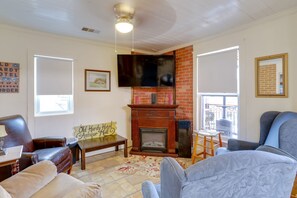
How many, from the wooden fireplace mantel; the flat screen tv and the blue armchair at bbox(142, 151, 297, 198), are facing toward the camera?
2

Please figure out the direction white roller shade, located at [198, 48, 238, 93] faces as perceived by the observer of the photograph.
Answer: facing the viewer and to the left of the viewer

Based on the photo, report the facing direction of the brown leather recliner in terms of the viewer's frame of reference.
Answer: facing the viewer and to the right of the viewer

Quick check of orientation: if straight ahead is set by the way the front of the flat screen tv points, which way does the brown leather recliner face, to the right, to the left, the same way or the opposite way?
to the left

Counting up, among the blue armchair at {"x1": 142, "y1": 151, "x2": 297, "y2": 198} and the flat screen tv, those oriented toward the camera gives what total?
1

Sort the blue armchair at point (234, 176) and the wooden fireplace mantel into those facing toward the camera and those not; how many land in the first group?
1

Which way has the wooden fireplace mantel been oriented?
toward the camera

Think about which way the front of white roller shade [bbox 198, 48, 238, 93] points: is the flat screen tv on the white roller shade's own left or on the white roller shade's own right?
on the white roller shade's own right

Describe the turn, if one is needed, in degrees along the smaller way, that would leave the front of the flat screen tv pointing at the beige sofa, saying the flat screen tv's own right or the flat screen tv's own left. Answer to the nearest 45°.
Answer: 0° — it already faces it

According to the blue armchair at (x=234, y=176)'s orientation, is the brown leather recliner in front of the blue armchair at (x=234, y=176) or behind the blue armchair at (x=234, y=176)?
in front

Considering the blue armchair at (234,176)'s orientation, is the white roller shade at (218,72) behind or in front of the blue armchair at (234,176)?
in front

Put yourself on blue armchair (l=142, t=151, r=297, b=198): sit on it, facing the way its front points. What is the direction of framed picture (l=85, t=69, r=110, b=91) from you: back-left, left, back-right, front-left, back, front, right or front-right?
front

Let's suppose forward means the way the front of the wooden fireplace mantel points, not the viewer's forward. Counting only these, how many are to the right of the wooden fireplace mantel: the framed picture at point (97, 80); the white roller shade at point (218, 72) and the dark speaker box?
1

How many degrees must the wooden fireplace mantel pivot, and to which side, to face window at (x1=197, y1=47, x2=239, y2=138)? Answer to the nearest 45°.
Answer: approximately 90° to its left

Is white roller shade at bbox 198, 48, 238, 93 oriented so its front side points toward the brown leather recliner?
yes

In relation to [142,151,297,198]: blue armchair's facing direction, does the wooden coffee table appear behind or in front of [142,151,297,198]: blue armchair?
in front
